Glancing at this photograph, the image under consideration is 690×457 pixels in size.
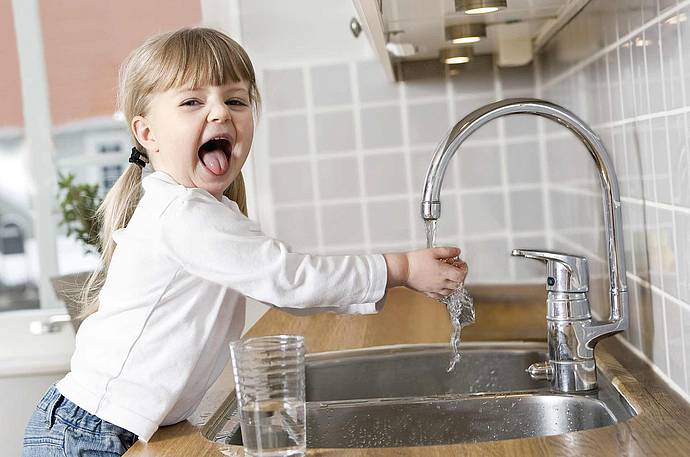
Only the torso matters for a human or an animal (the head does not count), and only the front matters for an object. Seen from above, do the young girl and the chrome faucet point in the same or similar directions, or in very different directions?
very different directions

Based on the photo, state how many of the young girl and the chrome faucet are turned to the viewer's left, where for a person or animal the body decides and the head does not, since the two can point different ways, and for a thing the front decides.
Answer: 1

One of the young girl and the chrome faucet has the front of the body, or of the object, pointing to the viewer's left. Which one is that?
the chrome faucet

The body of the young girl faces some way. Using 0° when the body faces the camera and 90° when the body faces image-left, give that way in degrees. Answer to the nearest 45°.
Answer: approximately 270°

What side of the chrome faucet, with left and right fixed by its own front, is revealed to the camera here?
left
